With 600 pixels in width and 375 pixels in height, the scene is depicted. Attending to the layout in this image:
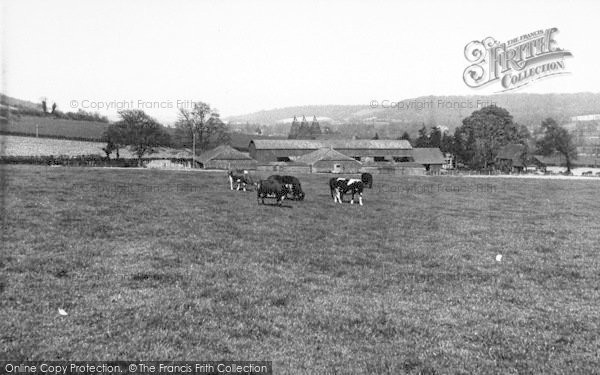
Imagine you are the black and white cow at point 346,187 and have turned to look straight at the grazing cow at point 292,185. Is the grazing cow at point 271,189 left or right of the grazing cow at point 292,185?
left
